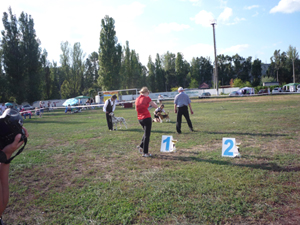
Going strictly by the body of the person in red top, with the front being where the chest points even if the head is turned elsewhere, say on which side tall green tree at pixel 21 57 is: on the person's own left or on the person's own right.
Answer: on the person's own left

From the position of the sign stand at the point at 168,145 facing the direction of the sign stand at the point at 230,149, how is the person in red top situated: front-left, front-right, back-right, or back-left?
back-right

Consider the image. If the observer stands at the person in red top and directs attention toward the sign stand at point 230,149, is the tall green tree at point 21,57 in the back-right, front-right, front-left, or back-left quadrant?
back-left

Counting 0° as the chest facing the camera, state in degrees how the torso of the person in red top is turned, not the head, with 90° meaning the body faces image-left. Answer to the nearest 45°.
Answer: approximately 225°

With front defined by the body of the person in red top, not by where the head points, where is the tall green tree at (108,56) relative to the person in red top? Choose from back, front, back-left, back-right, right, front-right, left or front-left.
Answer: front-left

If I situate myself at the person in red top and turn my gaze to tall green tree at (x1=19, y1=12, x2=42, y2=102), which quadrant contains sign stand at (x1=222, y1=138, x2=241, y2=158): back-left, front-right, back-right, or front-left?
back-right

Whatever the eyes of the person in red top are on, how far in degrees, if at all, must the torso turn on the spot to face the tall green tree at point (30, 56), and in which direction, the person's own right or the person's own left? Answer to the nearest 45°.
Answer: approximately 90° to the person's own left
